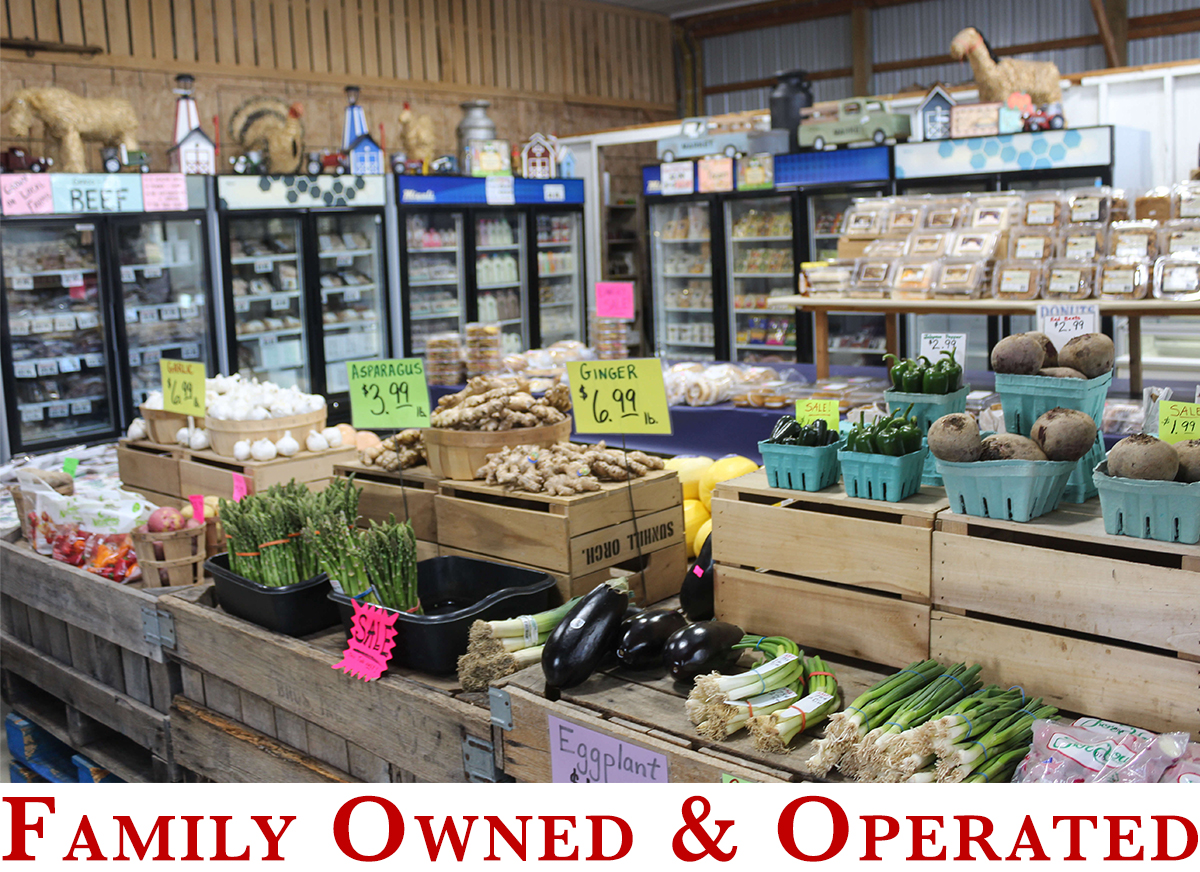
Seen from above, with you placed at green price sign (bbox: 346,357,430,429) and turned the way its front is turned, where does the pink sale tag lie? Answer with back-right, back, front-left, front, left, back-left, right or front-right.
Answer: front

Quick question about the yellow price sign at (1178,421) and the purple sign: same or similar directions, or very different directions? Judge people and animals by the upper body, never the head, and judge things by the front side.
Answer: same or similar directions

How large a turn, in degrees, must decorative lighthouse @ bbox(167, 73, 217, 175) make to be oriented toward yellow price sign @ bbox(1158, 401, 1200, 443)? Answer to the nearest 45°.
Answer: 0° — it already faces it

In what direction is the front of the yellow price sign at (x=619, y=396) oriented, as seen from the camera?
facing the viewer

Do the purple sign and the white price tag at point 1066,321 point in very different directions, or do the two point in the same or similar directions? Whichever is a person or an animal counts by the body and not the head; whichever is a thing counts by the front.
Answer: same or similar directions

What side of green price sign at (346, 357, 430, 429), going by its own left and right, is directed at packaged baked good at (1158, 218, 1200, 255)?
left

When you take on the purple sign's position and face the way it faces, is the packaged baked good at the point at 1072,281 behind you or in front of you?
behind

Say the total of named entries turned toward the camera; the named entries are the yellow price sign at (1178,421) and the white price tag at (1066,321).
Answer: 2

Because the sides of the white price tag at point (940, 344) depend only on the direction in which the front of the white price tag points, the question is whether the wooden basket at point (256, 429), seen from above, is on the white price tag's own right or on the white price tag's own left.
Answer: on the white price tag's own right

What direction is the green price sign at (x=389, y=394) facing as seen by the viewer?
toward the camera

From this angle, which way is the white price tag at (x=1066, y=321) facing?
toward the camera

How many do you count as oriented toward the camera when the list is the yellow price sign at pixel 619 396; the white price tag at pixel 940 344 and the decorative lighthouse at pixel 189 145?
3
